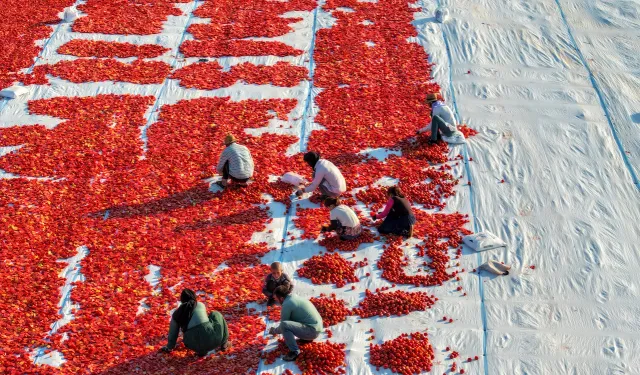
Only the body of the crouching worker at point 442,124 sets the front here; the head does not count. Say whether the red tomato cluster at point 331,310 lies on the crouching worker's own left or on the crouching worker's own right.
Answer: on the crouching worker's own left

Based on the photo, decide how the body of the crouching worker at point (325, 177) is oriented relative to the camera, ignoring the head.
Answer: to the viewer's left

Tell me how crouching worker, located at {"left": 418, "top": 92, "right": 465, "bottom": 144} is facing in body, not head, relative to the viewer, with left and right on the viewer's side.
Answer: facing to the left of the viewer

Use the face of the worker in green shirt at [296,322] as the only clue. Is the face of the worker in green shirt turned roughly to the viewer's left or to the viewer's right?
to the viewer's left
